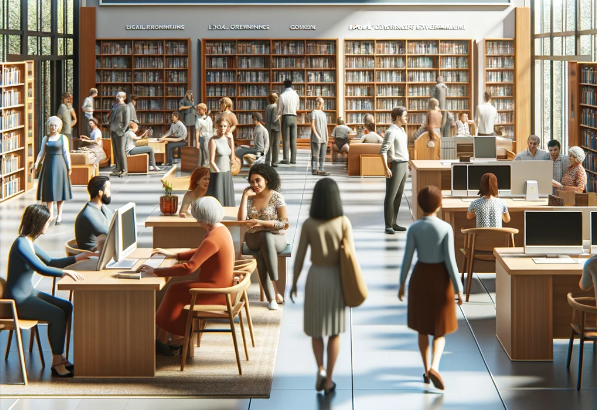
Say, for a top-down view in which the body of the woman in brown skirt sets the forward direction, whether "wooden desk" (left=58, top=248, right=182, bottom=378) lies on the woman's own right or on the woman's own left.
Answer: on the woman's own left

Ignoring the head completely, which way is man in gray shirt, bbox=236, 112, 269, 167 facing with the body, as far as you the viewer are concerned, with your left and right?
facing to the left of the viewer

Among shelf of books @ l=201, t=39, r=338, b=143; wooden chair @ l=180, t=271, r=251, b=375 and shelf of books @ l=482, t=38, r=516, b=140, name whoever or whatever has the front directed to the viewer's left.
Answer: the wooden chair

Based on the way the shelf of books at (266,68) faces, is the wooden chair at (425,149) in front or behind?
in front

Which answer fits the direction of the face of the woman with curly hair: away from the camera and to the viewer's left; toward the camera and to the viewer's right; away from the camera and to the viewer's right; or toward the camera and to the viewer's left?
toward the camera and to the viewer's left

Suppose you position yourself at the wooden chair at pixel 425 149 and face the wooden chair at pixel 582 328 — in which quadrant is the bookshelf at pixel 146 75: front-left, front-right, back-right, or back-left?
back-right

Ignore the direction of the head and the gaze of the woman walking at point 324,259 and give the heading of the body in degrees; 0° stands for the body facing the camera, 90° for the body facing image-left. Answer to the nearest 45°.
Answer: approximately 180°

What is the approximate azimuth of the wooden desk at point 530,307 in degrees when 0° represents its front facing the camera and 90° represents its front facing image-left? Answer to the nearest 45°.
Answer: approximately 0°

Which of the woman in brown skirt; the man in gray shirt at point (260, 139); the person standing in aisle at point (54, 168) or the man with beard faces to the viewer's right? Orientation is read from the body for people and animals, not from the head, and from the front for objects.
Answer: the man with beard

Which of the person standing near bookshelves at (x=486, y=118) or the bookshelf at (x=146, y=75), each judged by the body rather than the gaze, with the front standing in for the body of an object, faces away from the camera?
the person standing near bookshelves

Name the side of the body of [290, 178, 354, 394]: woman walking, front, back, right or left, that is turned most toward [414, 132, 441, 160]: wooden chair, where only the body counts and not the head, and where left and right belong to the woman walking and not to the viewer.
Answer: front

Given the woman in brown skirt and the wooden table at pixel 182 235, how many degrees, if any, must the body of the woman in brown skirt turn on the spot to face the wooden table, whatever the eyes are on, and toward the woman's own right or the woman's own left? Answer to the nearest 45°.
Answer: approximately 45° to the woman's own left
